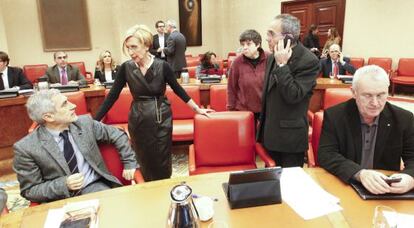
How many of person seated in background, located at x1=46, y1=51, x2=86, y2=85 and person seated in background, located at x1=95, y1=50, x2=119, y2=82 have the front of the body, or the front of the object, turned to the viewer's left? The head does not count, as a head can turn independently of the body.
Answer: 0

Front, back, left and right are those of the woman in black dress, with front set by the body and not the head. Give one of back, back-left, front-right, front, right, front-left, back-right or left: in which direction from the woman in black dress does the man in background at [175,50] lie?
back

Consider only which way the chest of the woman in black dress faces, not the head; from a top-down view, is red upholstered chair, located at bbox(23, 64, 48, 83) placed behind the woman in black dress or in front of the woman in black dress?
behind

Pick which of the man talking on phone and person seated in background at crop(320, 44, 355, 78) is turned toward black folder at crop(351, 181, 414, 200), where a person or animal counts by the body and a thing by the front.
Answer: the person seated in background

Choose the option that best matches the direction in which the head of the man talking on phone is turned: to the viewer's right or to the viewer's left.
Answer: to the viewer's left

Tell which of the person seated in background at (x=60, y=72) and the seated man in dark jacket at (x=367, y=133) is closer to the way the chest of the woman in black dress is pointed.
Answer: the seated man in dark jacket

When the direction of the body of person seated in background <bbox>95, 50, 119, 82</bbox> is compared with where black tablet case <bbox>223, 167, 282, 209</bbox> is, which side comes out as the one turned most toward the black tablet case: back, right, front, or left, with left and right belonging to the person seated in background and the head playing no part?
front

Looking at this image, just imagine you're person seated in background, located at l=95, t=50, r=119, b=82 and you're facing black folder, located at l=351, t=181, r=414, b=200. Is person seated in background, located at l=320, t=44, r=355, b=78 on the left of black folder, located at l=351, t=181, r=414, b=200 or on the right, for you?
left

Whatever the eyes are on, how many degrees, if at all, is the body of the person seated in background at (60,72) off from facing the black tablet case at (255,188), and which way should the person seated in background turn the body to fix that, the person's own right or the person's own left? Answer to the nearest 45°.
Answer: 0° — they already face it

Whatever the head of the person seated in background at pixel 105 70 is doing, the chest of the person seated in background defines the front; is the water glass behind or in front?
in front

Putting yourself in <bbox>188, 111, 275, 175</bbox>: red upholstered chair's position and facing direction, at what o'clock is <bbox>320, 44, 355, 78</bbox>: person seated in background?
The person seated in background is roughly at 7 o'clock from the red upholstered chair.

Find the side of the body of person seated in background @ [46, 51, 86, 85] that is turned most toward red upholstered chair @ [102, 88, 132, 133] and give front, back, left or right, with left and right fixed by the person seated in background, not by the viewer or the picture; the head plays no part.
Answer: front
